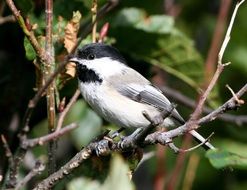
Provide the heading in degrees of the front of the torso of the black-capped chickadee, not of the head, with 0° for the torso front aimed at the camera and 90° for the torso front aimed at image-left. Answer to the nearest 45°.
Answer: approximately 90°

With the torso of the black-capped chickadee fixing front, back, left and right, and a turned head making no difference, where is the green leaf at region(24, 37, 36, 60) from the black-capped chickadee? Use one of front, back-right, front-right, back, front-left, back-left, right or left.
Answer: front-left

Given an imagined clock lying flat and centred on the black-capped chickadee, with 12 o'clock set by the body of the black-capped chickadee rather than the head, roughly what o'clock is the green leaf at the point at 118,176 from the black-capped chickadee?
The green leaf is roughly at 9 o'clock from the black-capped chickadee.

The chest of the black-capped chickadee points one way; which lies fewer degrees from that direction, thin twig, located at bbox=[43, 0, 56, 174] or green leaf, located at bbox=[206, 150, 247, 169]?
the thin twig

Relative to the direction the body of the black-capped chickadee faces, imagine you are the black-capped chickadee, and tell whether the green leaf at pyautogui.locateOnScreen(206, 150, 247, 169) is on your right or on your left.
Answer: on your left
